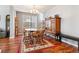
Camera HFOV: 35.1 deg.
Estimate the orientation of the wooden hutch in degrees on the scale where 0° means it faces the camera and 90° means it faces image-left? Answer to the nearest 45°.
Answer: approximately 45°
